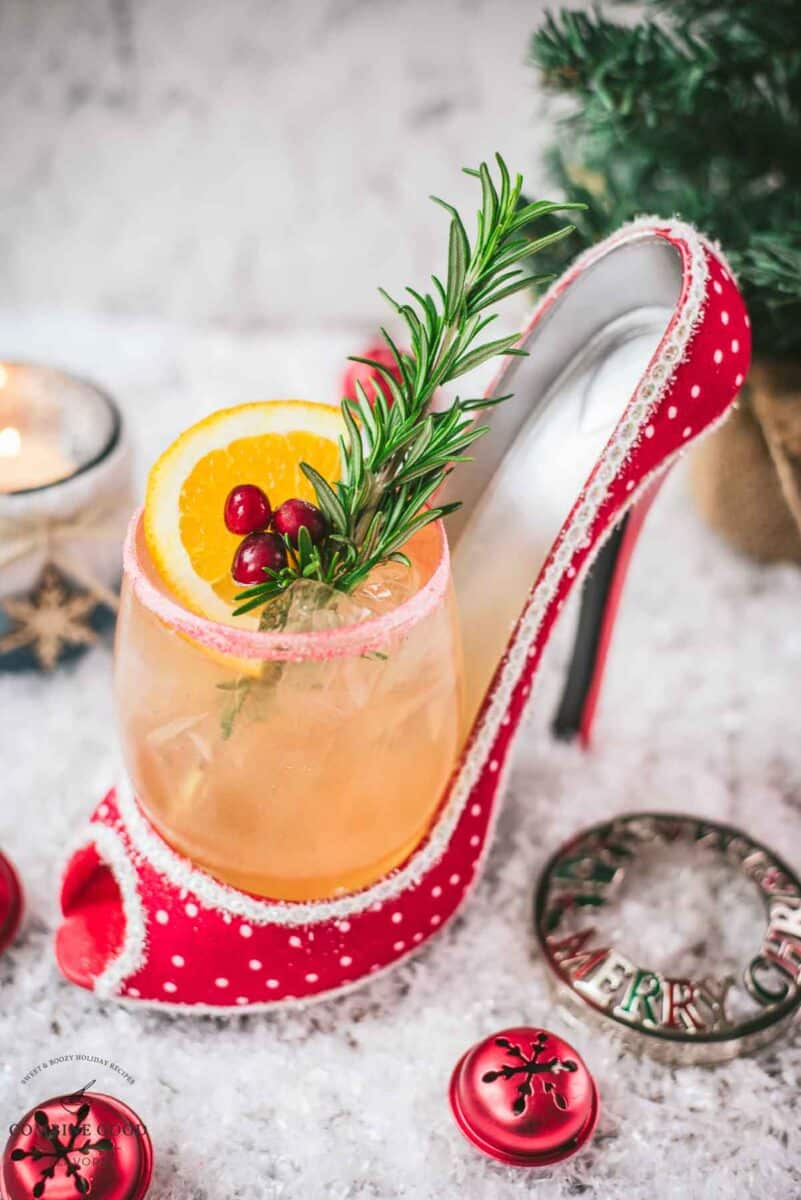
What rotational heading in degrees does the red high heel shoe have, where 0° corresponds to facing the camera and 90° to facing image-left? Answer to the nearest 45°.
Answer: approximately 45°
